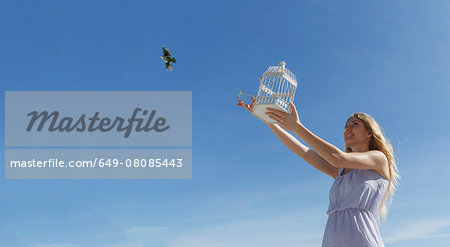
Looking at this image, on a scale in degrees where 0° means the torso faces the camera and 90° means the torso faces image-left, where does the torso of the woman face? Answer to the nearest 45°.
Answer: approximately 45°
